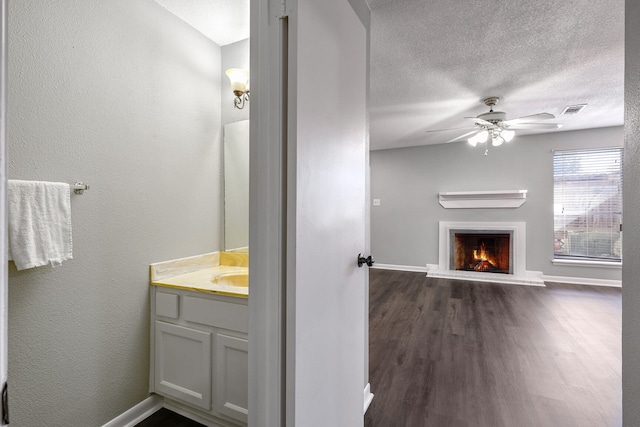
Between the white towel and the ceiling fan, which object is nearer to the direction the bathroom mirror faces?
the white towel

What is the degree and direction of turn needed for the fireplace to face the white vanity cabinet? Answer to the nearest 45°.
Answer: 0° — it already faces it

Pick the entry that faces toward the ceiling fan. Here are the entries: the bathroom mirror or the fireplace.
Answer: the fireplace

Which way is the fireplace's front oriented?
toward the camera

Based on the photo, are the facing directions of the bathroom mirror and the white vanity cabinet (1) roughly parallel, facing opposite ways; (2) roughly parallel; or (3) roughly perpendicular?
roughly parallel

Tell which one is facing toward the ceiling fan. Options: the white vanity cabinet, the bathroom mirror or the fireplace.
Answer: the fireplace

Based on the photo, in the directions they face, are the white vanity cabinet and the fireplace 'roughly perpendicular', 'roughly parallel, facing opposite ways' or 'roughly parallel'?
roughly parallel

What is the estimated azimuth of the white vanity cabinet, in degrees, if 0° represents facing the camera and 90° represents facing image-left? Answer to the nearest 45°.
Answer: approximately 45°

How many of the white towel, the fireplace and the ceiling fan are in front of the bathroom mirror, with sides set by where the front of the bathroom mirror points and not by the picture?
1

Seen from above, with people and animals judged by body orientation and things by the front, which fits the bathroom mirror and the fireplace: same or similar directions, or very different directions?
same or similar directions

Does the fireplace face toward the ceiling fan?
yes

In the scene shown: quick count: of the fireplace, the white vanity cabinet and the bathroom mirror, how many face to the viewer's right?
0

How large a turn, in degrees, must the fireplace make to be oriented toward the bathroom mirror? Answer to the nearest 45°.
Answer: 0° — it already faces it

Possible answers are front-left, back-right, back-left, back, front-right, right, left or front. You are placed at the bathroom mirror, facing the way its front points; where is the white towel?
front
